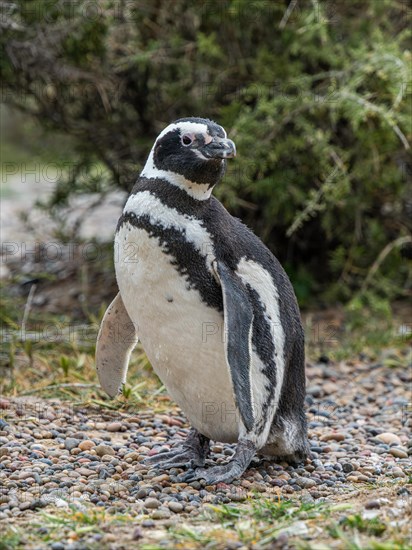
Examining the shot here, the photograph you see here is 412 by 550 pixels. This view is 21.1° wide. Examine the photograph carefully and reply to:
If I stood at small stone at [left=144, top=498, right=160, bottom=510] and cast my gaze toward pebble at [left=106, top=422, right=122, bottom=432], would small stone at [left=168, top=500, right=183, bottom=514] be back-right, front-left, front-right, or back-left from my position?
back-right

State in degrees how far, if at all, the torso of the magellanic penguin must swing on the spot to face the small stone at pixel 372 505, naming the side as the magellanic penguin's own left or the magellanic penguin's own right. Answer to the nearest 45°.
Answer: approximately 90° to the magellanic penguin's own left

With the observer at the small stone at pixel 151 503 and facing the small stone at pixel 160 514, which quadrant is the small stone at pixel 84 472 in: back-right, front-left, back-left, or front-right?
back-right

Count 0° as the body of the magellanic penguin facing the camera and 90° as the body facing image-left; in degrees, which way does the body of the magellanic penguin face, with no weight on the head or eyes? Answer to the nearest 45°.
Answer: approximately 45°

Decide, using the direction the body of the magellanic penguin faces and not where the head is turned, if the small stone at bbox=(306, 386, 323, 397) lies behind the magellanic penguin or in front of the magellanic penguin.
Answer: behind

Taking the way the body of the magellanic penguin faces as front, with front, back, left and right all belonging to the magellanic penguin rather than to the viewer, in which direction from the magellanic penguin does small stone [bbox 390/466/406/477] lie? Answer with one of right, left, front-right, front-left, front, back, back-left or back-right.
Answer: back-left

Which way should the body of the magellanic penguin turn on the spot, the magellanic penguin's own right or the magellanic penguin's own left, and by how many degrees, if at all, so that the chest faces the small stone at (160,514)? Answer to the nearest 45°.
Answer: approximately 45° to the magellanic penguin's own left
